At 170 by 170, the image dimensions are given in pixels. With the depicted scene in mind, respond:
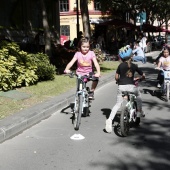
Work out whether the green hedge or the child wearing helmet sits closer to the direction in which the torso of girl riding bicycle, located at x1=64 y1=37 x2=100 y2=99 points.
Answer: the child wearing helmet

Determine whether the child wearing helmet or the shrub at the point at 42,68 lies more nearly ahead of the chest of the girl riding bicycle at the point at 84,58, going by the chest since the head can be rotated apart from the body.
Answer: the child wearing helmet

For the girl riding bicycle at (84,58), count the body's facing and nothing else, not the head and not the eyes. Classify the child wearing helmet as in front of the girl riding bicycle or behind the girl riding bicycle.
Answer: in front

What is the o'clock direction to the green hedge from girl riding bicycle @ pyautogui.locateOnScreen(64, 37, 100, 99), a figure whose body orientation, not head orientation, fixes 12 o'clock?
The green hedge is roughly at 5 o'clock from the girl riding bicycle.

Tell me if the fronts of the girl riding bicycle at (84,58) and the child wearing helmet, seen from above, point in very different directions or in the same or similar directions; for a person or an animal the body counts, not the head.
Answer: very different directions

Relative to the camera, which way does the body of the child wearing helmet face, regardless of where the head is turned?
away from the camera

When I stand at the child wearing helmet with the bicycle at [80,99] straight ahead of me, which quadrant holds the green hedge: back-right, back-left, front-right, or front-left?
front-right

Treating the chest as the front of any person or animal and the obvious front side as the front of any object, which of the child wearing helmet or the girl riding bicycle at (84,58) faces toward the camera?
the girl riding bicycle

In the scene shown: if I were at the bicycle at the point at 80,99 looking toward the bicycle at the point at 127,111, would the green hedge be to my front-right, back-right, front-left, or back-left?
back-left

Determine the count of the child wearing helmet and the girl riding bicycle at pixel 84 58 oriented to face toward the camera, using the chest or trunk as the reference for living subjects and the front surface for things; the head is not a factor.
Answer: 1

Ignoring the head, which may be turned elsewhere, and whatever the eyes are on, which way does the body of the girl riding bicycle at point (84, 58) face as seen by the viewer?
toward the camera

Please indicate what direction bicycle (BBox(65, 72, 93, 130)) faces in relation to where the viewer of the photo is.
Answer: facing the viewer

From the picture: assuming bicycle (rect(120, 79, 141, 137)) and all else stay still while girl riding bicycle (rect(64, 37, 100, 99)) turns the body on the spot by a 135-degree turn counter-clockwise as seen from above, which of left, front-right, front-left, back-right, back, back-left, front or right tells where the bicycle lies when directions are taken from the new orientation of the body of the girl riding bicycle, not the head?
right
